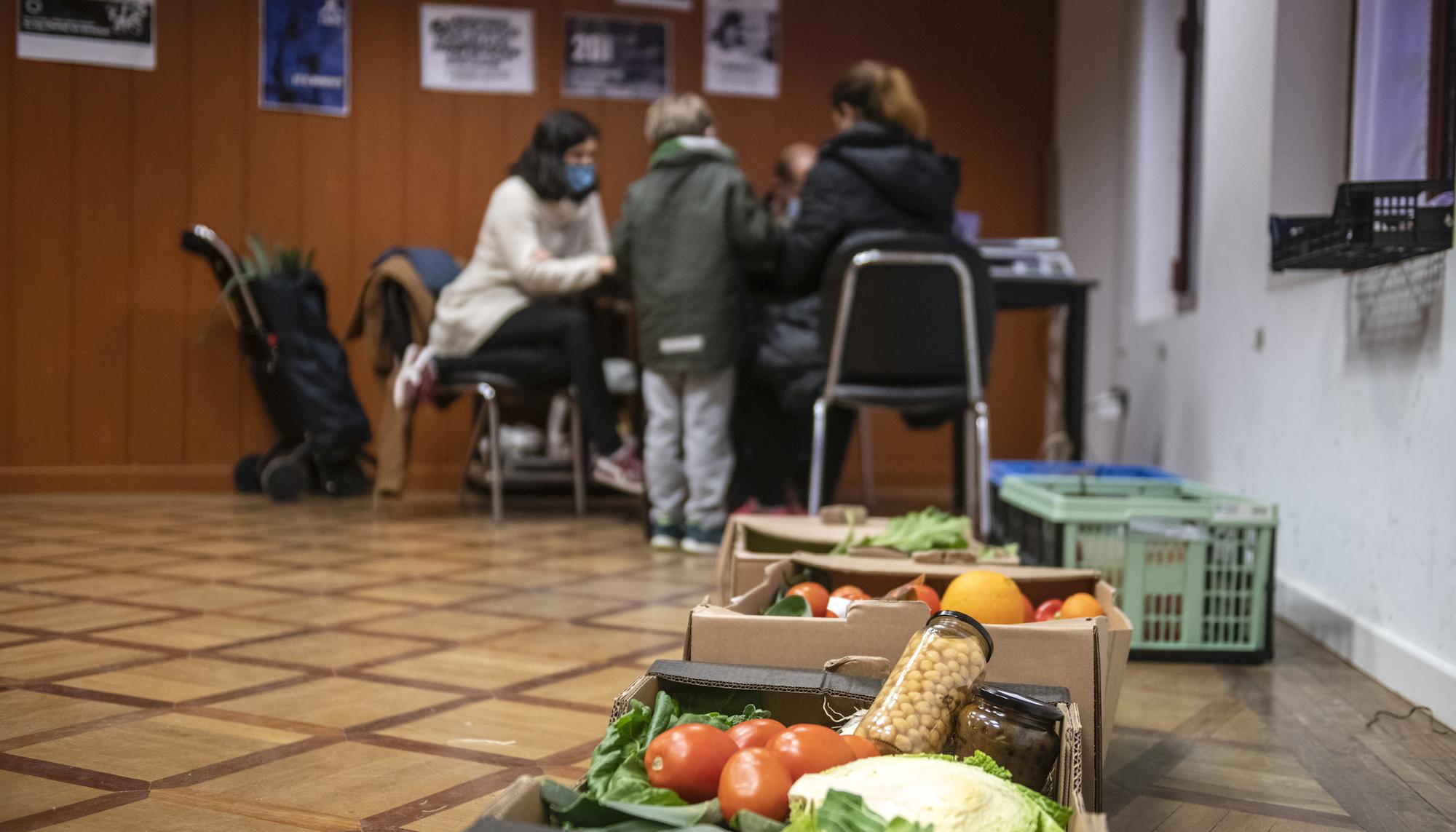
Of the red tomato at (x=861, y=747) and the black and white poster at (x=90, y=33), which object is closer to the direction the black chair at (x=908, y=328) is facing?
the black and white poster

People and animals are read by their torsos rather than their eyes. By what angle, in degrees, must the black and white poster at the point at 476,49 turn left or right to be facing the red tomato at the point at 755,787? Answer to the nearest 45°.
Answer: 0° — it already faces it

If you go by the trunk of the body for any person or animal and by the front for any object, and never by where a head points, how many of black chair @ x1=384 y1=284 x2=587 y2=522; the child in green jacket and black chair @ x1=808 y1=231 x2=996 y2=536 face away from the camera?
2

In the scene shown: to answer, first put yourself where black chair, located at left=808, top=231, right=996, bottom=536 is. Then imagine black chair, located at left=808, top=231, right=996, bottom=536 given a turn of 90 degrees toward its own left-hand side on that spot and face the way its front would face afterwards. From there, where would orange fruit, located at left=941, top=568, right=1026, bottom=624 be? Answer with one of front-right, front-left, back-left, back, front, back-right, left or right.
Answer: left

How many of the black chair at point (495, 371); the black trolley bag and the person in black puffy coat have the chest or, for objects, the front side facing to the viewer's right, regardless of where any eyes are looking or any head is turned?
2

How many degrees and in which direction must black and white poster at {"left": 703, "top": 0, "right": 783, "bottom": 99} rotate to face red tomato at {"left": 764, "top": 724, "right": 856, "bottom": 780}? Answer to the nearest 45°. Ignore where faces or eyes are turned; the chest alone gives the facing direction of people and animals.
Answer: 0° — it already faces it

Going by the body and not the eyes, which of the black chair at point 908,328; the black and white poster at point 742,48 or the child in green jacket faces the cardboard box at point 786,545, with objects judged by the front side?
the black and white poster

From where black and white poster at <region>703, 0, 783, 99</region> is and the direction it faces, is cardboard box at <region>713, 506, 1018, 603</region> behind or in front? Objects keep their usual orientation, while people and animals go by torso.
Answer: in front

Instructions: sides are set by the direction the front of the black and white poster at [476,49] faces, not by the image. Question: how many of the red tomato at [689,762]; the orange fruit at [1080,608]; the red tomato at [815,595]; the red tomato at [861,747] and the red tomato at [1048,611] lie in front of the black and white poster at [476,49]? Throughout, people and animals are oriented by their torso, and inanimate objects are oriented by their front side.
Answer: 5

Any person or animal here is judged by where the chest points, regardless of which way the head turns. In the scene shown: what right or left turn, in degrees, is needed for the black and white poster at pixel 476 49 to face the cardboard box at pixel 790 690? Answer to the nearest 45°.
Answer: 0° — it already faces it

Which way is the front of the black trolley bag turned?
to the viewer's right

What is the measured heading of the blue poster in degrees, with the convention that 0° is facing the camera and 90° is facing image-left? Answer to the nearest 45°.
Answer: approximately 0°

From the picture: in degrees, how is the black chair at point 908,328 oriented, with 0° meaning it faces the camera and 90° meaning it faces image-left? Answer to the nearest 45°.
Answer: approximately 180°

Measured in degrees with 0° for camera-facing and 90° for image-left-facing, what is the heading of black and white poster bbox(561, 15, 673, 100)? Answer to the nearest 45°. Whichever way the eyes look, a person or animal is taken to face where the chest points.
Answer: approximately 0°

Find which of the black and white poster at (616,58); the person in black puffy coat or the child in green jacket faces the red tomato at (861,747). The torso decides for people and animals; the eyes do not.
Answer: the black and white poster

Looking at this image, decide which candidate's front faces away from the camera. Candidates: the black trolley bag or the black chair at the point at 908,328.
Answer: the black chair
